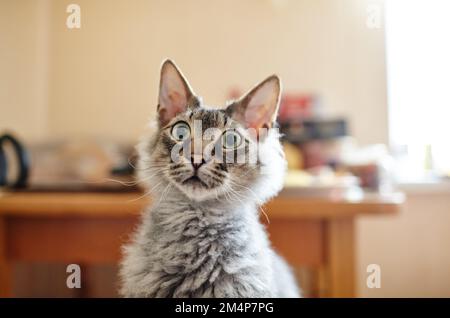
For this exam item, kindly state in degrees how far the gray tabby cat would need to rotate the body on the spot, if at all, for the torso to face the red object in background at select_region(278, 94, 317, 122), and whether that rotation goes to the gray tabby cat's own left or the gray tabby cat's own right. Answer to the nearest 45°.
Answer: approximately 180°

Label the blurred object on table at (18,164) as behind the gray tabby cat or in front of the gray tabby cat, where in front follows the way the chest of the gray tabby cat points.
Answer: behind

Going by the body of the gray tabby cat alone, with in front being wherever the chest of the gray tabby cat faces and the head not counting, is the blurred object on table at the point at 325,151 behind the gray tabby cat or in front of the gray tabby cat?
behind

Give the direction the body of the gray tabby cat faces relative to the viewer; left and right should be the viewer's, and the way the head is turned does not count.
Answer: facing the viewer
